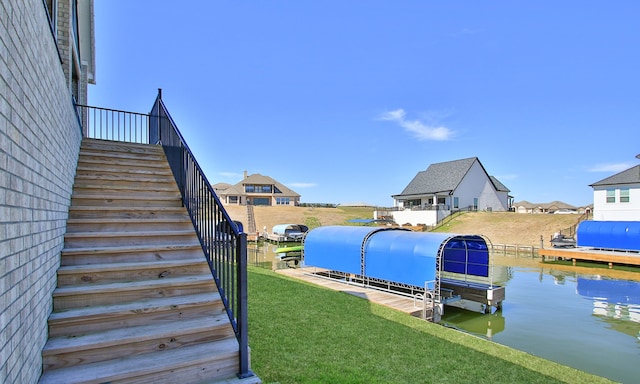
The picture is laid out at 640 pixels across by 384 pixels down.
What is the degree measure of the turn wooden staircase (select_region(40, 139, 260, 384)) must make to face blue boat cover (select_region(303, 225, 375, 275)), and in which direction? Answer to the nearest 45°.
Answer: approximately 135° to its left

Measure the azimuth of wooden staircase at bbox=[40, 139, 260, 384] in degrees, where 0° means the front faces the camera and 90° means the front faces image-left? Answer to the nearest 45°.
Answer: approximately 0°

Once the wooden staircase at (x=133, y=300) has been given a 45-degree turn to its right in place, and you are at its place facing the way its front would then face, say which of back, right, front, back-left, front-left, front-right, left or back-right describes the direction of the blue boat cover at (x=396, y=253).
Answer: back

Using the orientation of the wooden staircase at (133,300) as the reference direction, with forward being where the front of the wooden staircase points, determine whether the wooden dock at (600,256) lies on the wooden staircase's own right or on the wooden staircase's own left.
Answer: on the wooden staircase's own left

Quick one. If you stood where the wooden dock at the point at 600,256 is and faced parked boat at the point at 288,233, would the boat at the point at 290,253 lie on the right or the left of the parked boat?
left

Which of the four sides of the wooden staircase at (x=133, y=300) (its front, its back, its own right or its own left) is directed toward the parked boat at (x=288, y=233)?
back

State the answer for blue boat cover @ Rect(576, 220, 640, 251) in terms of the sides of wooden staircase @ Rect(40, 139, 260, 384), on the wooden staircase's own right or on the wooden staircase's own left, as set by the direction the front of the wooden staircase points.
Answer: on the wooden staircase's own left

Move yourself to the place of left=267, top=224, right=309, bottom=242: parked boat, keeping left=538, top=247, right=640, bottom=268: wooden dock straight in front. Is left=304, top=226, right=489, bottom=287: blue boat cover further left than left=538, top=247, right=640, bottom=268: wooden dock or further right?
right

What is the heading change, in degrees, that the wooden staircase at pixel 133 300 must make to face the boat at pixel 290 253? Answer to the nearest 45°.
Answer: approximately 135° to its left
